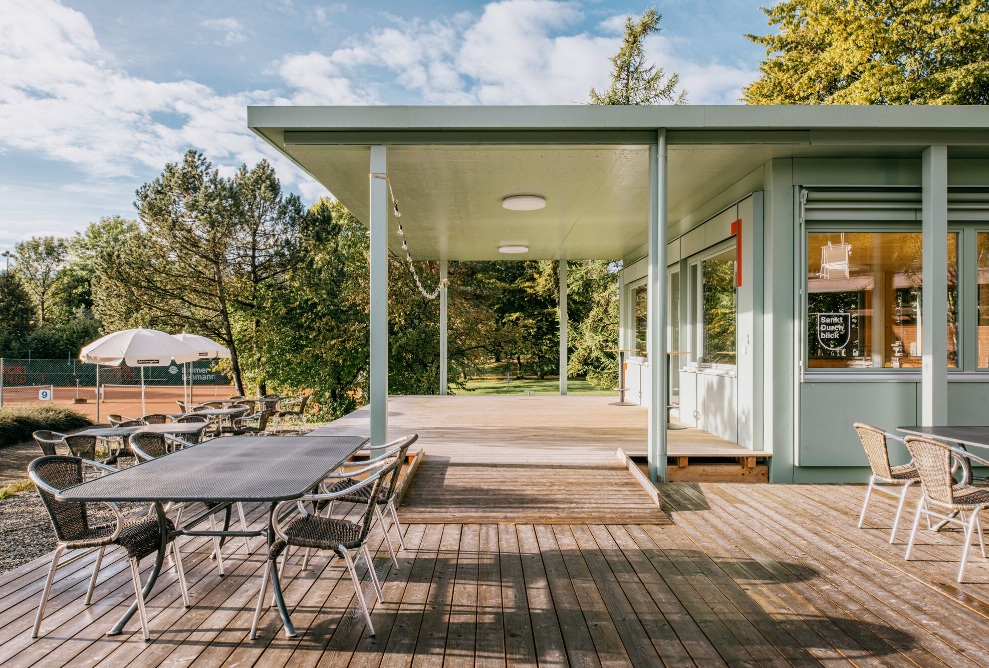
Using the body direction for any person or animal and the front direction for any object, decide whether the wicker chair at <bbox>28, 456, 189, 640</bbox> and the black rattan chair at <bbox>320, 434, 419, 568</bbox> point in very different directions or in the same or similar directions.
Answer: very different directions

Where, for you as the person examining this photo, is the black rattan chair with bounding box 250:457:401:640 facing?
facing to the left of the viewer

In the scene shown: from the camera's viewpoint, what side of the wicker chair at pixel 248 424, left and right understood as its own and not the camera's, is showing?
left

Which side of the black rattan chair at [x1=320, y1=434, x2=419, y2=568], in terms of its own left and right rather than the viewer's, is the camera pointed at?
left

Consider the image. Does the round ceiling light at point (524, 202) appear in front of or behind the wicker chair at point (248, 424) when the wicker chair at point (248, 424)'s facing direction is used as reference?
behind

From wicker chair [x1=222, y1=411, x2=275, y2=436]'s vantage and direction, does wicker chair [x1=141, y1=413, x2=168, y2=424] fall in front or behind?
in front

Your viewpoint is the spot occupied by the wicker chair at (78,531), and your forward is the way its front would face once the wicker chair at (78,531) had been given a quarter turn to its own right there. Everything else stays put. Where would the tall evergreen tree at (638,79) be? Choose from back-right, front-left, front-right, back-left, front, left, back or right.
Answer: back

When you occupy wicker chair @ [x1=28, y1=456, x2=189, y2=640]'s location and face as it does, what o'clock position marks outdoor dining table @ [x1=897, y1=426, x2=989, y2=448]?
The outdoor dining table is roughly at 11 o'clock from the wicker chair.

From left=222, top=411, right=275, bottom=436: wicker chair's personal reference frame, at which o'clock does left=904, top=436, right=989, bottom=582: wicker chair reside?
left=904, top=436, right=989, bottom=582: wicker chair is roughly at 8 o'clock from left=222, top=411, right=275, bottom=436: wicker chair.

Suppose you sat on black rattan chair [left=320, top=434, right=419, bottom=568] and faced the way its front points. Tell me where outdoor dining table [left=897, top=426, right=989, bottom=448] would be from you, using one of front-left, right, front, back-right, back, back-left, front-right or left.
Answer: back

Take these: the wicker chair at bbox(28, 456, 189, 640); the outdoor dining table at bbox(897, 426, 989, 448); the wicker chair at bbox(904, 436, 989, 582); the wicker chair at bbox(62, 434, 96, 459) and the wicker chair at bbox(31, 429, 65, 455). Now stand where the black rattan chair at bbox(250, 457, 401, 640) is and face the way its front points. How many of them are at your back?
2
